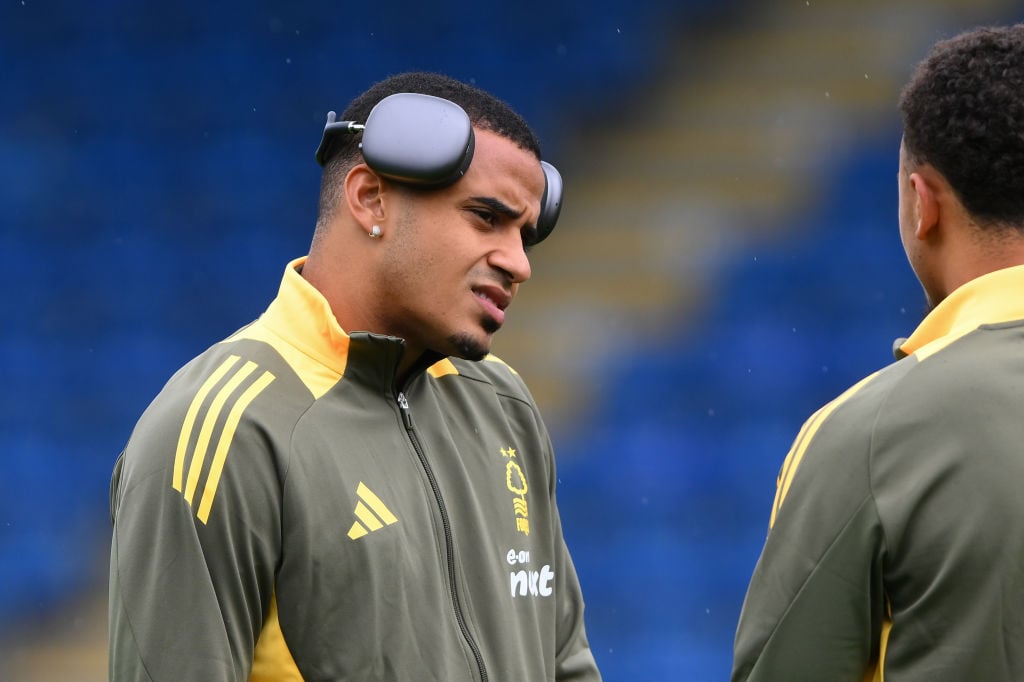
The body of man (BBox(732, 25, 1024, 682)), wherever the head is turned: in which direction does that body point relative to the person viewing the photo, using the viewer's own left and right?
facing away from the viewer and to the left of the viewer

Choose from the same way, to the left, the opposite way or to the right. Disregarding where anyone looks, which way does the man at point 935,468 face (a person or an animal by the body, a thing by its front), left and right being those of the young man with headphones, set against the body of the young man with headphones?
the opposite way

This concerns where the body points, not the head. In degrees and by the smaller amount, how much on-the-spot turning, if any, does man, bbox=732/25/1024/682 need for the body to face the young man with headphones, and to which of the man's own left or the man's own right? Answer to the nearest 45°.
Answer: approximately 45° to the man's own left

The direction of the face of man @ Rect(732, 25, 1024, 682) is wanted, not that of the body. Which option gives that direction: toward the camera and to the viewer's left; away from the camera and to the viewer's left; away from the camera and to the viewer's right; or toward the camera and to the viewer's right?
away from the camera and to the viewer's left

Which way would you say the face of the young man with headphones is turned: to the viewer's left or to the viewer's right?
to the viewer's right

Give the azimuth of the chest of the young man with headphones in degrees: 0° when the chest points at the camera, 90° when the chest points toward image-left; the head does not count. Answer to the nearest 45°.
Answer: approximately 315°

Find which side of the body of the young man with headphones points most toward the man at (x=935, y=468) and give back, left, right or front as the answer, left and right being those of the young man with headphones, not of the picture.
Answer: front
